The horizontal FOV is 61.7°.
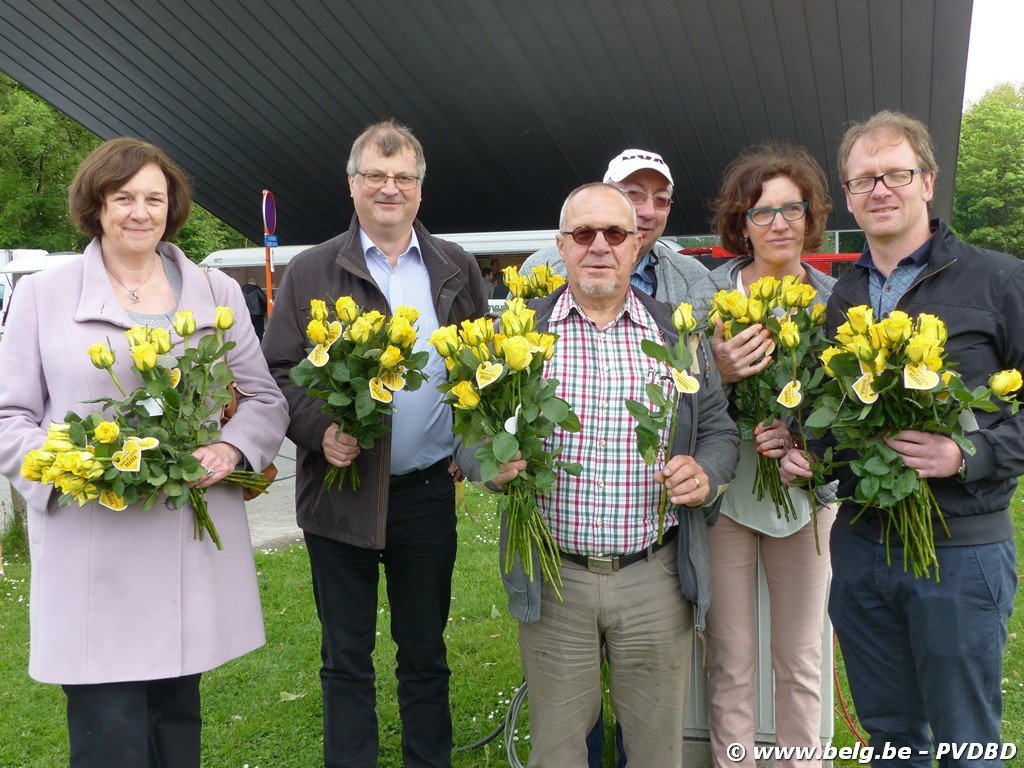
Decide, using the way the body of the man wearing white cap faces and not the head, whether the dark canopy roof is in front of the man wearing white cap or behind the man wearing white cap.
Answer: behind

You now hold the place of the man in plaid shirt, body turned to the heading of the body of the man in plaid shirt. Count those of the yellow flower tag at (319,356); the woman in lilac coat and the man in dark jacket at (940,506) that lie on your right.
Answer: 2

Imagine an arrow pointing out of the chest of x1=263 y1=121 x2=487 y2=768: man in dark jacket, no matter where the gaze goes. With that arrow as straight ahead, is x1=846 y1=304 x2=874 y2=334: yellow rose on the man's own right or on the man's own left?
on the man's own left

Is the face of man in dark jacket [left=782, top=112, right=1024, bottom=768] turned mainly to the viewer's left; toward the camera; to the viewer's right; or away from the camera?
toward the camera

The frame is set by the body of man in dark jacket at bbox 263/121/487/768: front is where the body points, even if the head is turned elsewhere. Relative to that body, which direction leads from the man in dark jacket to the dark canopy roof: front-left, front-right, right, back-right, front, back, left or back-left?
back

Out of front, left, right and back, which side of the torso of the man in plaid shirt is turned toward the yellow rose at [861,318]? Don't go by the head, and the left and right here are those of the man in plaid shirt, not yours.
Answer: left

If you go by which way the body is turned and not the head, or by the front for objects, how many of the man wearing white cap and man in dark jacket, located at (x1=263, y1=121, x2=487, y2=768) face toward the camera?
2

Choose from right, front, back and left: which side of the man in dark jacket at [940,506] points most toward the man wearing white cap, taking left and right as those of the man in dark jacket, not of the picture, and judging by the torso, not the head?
right

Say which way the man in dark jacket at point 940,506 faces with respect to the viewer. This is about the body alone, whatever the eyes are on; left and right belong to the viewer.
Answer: facing the viewer and to the left of the viewer

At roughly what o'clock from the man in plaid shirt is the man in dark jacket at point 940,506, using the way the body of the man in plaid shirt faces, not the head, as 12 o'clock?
The man in dark jacket is roughly at 9 o'clock from the man in plaid shirt.

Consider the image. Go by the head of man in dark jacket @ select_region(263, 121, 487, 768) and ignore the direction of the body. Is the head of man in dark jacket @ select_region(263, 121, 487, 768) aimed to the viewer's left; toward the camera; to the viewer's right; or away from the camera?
toward the camera

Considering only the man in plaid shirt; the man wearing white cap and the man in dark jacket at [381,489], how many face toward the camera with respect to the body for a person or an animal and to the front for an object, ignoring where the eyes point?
3

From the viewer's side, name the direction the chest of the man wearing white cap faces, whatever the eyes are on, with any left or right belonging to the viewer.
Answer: facing the viewer

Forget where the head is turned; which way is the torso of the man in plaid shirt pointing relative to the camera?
toward the camera

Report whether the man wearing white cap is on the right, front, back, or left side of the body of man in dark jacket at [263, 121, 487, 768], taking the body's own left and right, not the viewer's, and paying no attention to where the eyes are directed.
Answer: left
